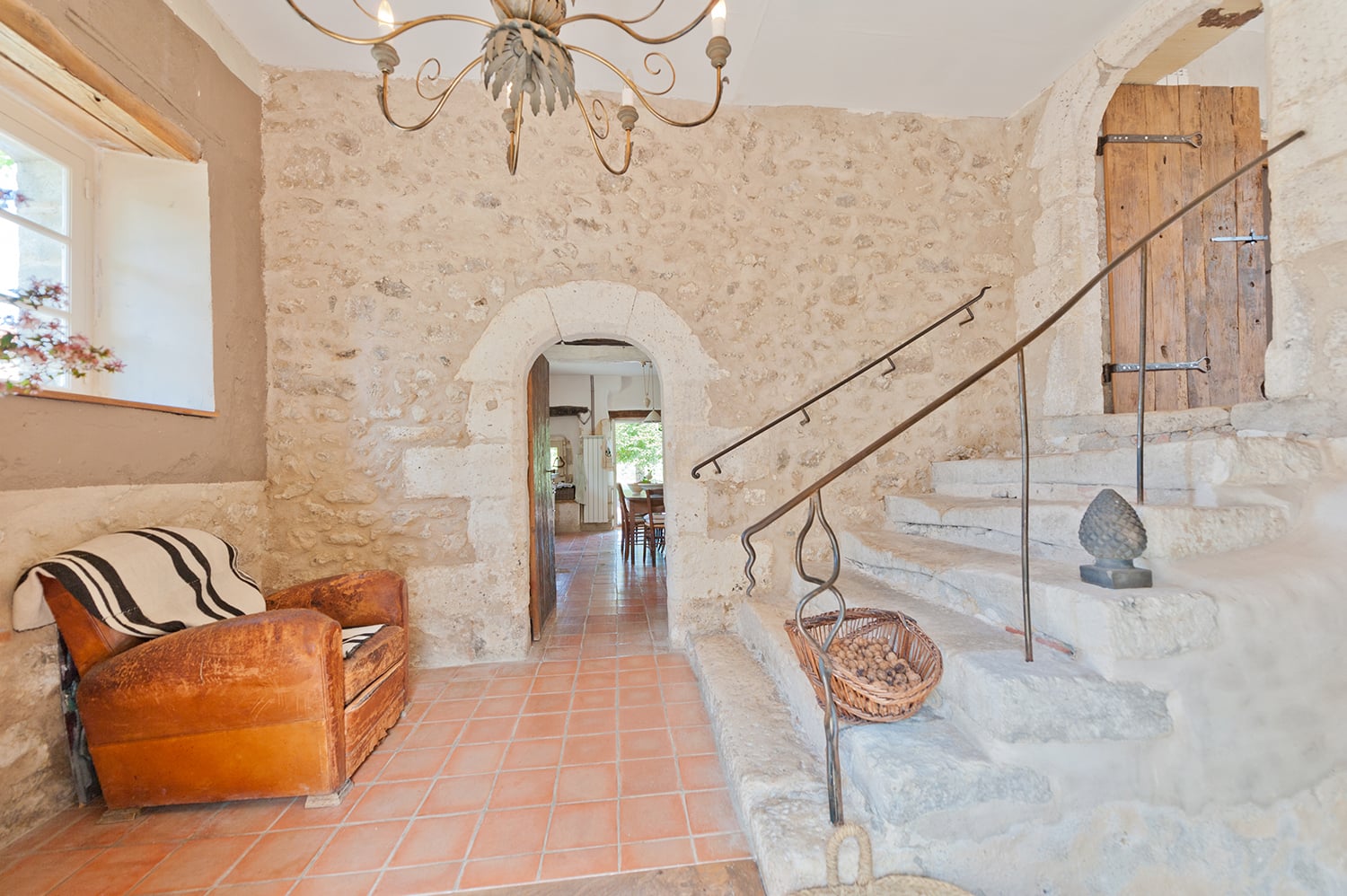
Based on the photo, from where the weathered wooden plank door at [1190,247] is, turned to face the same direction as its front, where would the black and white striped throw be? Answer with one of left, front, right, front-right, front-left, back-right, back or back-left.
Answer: front-right

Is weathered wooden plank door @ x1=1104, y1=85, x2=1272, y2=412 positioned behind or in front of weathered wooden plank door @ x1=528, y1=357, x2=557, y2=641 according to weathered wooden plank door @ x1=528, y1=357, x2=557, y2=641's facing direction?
in front

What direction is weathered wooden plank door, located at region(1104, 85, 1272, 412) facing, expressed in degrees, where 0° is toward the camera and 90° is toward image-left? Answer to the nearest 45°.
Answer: approximately 0°

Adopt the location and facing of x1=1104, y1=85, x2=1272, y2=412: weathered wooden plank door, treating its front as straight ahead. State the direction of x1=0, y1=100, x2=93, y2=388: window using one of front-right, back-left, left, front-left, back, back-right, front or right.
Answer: front-right

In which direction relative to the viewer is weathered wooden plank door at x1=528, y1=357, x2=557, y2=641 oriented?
to the viewer's right

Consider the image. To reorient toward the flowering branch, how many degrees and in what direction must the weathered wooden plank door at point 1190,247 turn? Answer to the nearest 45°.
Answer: approximately 45° to its right

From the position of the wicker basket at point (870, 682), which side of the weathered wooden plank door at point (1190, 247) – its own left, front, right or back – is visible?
front

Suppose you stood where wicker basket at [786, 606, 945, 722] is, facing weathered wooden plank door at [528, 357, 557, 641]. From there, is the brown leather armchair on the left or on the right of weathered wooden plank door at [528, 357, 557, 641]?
left

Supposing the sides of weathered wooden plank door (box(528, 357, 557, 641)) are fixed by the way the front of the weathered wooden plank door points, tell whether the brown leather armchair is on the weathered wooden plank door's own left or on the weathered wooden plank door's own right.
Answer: on the weathered wooden plank door's own right

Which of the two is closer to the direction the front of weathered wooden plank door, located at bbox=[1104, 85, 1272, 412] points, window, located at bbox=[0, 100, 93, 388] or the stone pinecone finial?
the stone pinecone finial

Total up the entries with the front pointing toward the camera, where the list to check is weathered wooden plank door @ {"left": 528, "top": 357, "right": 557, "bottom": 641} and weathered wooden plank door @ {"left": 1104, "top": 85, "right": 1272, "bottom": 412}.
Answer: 1

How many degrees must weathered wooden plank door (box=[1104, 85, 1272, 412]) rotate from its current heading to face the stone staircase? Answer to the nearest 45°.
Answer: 0° — it already faces it

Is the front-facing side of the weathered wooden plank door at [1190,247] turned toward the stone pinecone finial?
yes
